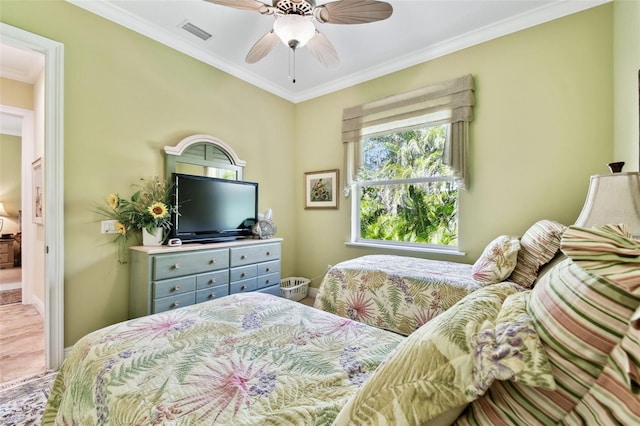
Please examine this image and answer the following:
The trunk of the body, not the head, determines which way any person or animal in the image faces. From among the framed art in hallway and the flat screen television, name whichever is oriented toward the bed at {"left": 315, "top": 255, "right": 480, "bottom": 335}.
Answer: the flat screen television

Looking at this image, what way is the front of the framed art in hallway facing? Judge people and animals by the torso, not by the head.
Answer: to the viewer's left

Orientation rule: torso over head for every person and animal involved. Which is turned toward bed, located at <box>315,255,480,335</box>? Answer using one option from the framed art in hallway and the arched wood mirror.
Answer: the arched wood mirror

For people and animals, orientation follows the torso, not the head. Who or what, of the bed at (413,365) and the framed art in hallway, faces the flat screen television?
the bed

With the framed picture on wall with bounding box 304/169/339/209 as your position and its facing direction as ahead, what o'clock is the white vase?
The white vase is roughly at 12 o'clock from the framed picture on wall.

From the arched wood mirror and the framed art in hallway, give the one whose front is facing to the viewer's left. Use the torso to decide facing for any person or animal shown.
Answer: the framed art in hallway

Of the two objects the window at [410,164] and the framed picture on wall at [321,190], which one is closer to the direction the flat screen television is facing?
the window

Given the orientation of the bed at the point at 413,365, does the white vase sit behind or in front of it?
in front

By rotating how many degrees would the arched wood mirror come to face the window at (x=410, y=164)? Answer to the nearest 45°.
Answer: approximately 45° to its left

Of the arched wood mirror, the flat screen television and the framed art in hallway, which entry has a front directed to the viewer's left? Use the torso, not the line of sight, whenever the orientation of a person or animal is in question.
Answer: the framed art in hallway

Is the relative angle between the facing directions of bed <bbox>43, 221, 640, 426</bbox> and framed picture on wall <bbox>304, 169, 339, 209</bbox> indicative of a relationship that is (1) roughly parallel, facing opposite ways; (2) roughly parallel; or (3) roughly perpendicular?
roughly perpendicular

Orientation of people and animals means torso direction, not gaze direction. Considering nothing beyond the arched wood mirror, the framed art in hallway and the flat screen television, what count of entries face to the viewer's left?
1

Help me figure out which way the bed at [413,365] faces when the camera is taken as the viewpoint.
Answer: facing away from the viewer and to the left of the viewer

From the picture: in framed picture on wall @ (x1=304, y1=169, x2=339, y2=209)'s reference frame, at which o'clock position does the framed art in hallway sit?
The framed art in hallway is roughly at 1 o'clock from the framed picture on wall.

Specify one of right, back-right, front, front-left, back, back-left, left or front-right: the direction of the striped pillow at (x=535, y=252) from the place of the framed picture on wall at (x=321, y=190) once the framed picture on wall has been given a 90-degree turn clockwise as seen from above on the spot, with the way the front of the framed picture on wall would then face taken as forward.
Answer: back

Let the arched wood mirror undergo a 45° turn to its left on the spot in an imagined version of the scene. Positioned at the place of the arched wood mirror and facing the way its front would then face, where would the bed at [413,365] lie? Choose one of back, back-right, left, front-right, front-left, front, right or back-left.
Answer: right

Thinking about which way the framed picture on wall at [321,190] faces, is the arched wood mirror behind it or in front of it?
in front

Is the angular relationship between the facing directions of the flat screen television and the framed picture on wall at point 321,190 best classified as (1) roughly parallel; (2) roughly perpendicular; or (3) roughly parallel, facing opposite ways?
roughly perpendicular
